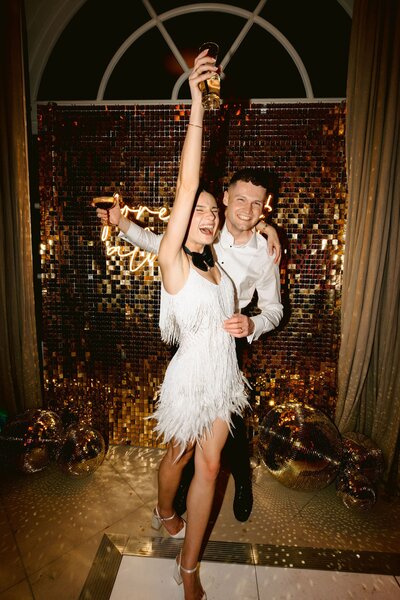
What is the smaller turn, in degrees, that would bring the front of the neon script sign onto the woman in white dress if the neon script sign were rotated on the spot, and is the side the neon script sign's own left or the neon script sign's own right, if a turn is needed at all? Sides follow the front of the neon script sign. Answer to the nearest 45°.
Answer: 0° — it already faces them

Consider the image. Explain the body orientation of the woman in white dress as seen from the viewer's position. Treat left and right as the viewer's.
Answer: facing the viewer and to the right of the viewer

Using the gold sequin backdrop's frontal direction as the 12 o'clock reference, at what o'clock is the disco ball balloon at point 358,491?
The disco ball balloon is roughly at 10 o'clock from the gold sequin backdrop.

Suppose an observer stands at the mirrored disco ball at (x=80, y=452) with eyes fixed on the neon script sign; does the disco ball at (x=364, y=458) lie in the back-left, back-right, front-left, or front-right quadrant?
front-right

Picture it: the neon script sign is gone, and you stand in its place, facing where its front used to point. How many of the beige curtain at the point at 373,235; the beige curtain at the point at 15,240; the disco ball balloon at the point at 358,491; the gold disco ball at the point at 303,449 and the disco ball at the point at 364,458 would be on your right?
1

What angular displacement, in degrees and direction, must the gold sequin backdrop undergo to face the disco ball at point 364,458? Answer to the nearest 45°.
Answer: approximately 45° to its left

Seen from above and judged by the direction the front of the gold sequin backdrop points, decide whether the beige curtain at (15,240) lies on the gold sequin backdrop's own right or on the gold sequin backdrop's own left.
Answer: on the gold sequin backdrop's own right

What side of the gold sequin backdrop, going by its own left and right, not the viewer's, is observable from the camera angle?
front

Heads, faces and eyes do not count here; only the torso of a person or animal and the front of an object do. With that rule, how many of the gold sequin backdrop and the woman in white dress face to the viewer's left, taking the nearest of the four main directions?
0

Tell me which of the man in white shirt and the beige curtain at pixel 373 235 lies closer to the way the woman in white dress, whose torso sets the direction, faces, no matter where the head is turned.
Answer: the beige curtain

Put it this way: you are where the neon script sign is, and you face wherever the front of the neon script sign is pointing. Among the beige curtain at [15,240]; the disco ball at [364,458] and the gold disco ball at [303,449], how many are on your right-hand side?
1

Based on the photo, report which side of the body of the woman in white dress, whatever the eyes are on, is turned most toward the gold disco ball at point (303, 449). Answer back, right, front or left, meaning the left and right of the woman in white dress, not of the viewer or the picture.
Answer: left

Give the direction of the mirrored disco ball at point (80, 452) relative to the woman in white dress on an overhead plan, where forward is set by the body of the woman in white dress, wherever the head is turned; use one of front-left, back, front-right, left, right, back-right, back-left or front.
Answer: back
